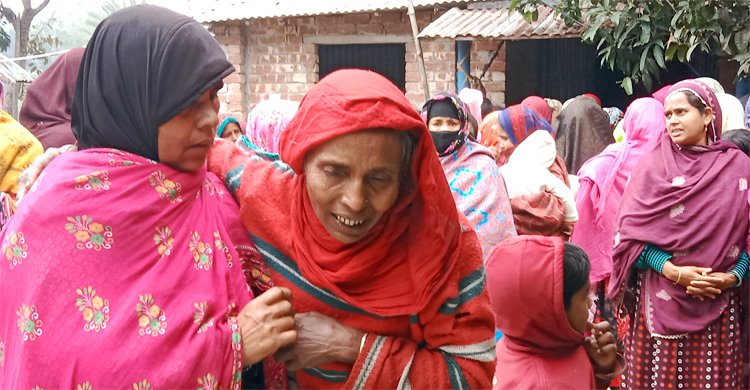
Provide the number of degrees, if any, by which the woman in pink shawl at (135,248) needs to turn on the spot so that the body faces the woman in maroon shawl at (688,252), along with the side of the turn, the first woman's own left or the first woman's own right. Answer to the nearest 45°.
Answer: approximately 90° to the first woman's own left

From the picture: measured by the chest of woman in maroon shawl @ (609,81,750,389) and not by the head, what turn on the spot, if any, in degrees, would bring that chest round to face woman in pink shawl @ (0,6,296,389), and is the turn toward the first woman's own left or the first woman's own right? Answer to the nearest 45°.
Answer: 0° — they already face them

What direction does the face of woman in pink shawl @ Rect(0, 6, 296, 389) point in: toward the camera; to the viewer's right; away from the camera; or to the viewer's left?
to the viewer's right

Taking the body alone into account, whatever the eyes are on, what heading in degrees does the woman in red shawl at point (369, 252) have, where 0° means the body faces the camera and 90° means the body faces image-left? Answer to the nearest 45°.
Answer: approximately 0°

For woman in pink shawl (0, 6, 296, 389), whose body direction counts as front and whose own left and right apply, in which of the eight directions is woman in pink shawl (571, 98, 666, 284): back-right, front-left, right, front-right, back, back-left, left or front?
left

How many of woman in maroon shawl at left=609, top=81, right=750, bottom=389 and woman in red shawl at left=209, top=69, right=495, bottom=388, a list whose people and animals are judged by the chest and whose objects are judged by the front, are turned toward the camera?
2

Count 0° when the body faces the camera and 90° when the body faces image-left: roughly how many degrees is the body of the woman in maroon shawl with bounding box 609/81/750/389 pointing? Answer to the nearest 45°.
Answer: approximately 0°

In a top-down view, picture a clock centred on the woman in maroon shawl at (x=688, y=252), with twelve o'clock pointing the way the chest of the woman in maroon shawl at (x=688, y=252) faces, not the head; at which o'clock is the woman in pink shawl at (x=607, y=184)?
the woman in pink shawl at (x=607, y=184) is roughly at 5 o'clock from the woman in maroon shawl at (x=688, y=252).

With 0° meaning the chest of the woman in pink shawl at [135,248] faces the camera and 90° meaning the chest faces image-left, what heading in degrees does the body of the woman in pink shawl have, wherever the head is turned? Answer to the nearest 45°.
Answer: approximately 315°
